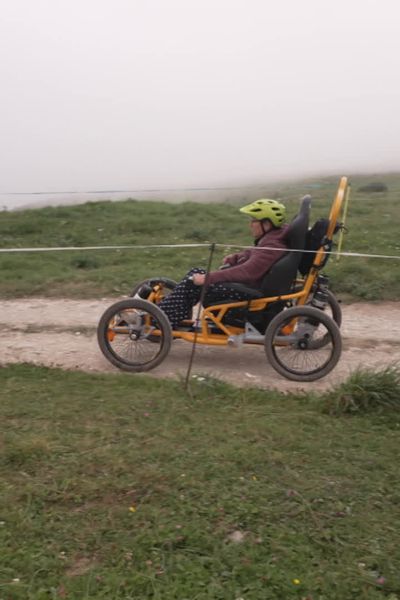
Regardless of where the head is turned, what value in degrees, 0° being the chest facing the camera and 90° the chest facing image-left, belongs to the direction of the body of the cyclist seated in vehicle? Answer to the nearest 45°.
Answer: approximately 90°

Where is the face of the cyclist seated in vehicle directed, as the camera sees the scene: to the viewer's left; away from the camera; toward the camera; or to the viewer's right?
to the viewer's left

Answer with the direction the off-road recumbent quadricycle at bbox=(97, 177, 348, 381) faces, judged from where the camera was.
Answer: facing to the left of the viewer
